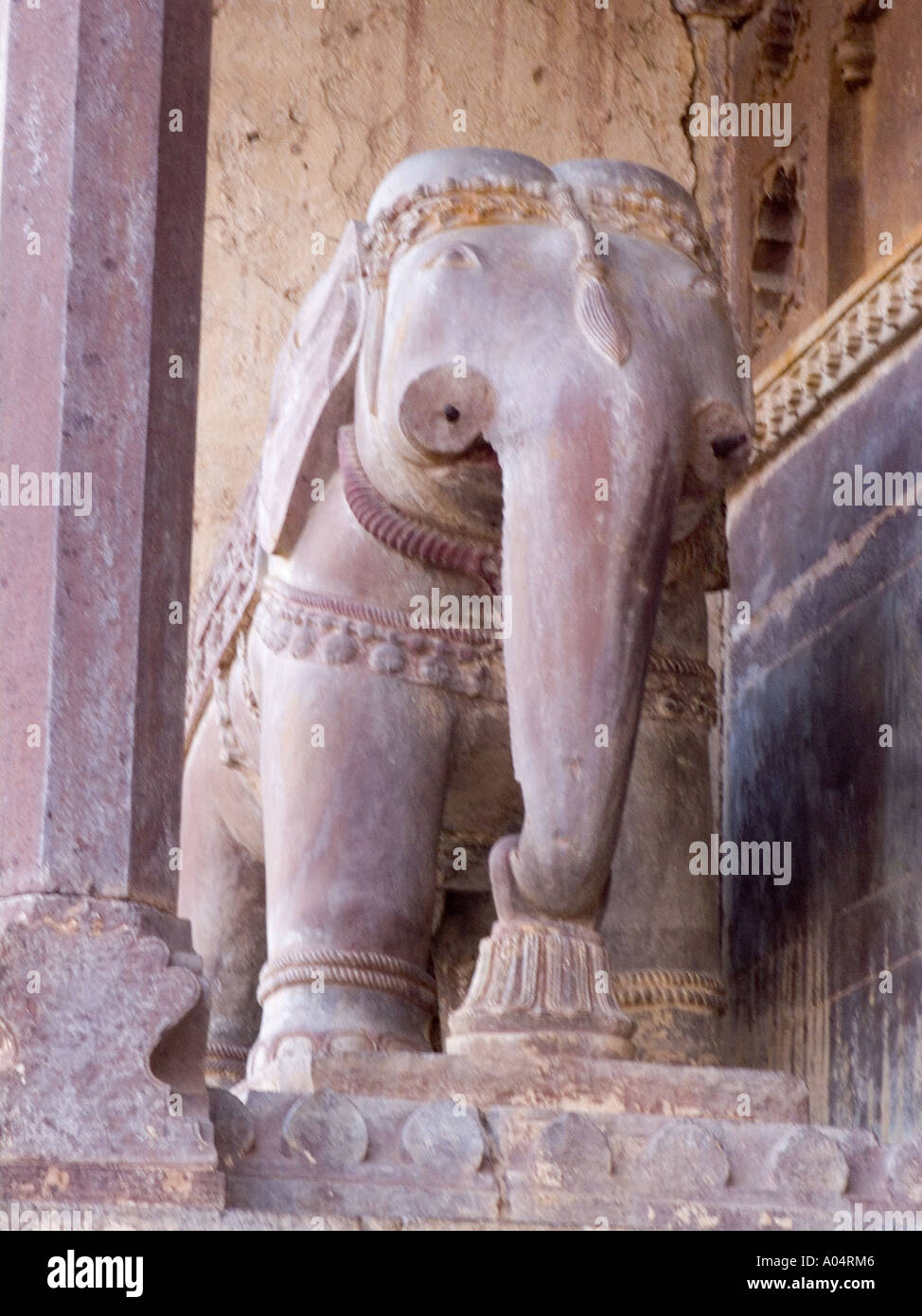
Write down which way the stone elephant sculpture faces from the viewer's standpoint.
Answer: facing the viewer and to the right of the viewer

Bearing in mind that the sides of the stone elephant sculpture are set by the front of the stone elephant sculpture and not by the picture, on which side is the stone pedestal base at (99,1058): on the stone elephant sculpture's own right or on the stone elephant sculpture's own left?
on the stone elephant sculpture's own right

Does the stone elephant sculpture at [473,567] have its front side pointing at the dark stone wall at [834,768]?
no

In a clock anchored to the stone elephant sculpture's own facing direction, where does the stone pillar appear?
The stone pillar is roughly at 3 o'clock from the stone elephant sculpture.
